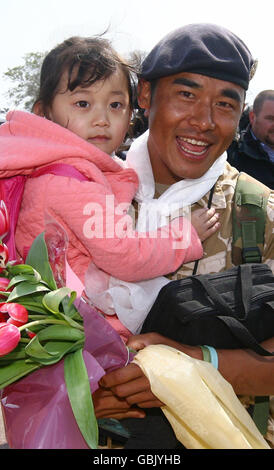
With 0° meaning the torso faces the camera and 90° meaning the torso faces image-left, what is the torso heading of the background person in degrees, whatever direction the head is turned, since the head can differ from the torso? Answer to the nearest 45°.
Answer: approximately 315°

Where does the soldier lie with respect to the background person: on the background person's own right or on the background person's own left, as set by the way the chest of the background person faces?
on the background person's own right

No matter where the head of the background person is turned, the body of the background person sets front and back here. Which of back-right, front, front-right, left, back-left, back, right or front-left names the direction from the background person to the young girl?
front-right
